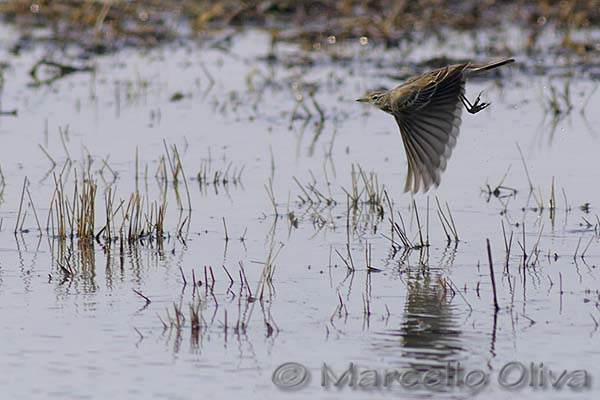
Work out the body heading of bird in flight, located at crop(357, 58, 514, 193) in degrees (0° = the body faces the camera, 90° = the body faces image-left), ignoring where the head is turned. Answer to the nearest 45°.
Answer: approximately 90°
